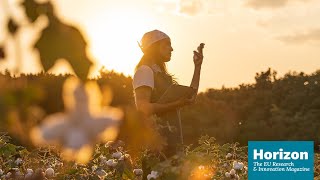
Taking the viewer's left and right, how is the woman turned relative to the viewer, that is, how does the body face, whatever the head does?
facing to the right of the viewer

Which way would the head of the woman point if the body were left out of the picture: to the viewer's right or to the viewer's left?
to the viewer's right

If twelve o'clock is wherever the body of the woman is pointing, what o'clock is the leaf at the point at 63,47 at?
The leaf is roughly at 3 o'clock from the woman.

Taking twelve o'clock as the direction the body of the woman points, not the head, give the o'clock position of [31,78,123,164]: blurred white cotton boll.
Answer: The blurred white cotton boll is roughly at 3 o'clock from the woman.
